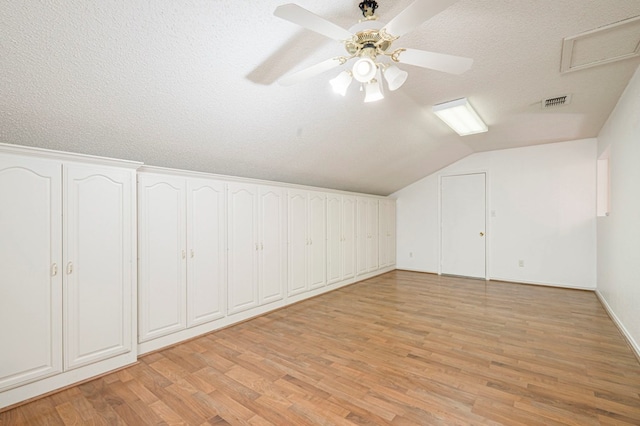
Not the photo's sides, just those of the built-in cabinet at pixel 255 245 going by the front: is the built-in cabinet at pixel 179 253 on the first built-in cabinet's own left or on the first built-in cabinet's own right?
on the first built-in cabinet's own right

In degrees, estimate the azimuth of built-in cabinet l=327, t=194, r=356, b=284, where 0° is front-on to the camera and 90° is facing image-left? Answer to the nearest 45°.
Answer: approximately 315°

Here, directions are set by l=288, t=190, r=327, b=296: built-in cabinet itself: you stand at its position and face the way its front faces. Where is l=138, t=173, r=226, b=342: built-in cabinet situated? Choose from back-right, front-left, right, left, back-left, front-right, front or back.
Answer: right

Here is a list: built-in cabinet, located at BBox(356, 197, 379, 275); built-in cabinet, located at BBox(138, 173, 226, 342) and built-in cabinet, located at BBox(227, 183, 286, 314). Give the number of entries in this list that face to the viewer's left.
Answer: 0

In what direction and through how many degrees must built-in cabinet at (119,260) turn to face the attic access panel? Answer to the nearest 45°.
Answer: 0° — it already faces it

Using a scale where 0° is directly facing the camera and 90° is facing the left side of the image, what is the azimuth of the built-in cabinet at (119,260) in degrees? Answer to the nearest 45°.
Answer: approximately 315°

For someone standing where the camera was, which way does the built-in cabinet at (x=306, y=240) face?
facing the viewer and to the right of the viewer

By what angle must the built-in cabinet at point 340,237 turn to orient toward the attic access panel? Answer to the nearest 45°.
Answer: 0° — it already faces it

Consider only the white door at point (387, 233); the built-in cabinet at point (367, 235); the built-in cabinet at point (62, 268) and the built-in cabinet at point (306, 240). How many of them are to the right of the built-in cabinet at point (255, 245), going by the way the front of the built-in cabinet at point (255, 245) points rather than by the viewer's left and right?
1

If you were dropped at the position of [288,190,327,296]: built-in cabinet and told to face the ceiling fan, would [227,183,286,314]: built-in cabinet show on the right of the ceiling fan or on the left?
right

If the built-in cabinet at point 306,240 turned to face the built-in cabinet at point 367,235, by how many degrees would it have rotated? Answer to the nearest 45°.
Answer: approximately 90° to its left

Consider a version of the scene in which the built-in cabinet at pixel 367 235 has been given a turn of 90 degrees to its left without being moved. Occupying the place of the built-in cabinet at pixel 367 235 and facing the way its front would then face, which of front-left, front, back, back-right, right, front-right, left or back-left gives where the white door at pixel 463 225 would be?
front-right

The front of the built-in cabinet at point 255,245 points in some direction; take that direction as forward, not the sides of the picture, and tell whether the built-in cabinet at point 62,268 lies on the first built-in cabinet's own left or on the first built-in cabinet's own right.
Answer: on the first built-in cabinet's own right

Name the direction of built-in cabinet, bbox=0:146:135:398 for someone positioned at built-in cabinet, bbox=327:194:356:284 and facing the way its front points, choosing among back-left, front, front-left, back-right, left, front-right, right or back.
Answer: right

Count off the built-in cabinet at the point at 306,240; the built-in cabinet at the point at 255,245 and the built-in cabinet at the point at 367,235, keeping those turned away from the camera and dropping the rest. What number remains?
0

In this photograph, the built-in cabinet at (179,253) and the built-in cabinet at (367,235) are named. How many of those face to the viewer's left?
0
